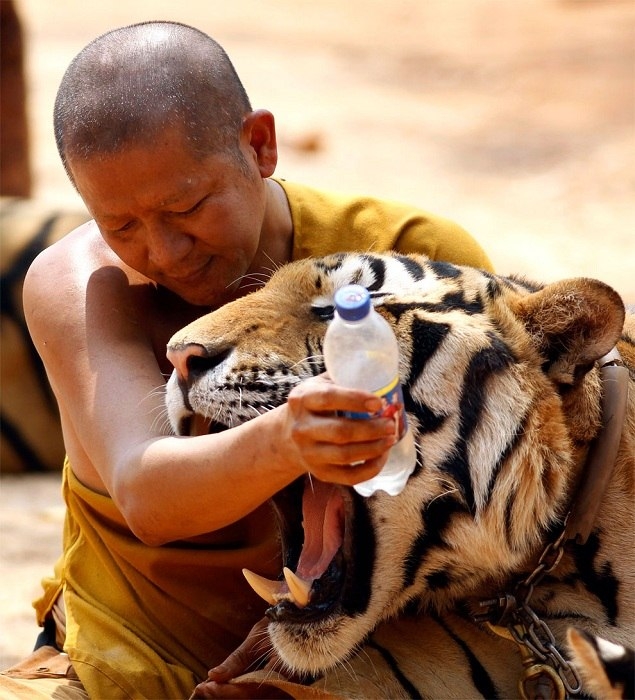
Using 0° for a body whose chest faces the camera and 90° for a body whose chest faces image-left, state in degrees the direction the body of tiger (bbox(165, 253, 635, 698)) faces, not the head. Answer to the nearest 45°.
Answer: approximately 90°

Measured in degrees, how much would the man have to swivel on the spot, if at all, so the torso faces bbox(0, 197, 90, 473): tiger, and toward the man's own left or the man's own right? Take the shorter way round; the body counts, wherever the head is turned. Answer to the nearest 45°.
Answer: approximately 180°

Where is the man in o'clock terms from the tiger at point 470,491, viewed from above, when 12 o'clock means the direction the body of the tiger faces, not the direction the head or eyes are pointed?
The man is roughly at 1 o'clock from the tiger.

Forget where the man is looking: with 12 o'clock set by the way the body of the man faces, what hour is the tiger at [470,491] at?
The tiger is roughly at 10 o'clock from the man.

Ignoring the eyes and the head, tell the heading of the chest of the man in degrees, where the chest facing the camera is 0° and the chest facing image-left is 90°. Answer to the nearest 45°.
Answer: approximately 0°

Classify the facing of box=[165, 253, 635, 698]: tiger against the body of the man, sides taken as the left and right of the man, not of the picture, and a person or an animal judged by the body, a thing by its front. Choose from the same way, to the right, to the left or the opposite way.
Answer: to the right

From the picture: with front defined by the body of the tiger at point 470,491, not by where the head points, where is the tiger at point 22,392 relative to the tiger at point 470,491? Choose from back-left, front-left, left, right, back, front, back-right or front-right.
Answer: front-right

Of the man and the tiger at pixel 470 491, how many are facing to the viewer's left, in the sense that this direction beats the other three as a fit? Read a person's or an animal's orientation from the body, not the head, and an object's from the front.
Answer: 1
